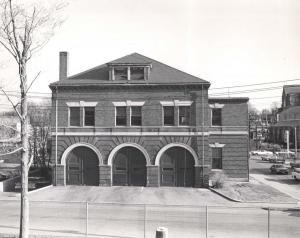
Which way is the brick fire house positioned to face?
toward the camera

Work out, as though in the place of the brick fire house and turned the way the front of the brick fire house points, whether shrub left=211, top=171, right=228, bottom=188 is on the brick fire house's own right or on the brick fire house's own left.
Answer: on the brick fire house's own left
